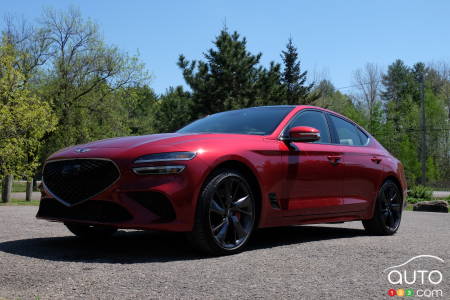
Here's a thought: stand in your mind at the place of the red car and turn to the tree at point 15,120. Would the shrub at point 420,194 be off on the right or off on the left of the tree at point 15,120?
right

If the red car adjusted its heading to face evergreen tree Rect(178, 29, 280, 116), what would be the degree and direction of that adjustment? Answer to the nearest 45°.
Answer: approximately 135° to its right

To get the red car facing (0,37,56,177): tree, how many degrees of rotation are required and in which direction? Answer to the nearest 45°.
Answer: approximately 90° to its right

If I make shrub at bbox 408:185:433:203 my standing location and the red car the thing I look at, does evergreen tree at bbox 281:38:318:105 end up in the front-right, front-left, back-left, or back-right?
back-right

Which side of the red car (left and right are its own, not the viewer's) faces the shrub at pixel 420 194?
back

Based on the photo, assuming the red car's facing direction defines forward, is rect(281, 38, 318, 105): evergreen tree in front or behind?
behind

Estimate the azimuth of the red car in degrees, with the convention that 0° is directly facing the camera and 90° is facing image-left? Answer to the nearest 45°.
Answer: approximately 45°

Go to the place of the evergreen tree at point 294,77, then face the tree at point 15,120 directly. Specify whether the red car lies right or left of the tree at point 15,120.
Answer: left

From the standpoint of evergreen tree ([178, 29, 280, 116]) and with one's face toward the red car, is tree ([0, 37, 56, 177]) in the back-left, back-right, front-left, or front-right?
front-right

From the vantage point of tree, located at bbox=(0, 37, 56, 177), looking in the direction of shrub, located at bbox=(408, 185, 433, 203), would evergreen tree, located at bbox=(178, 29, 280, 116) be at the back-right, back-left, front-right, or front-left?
front-left
